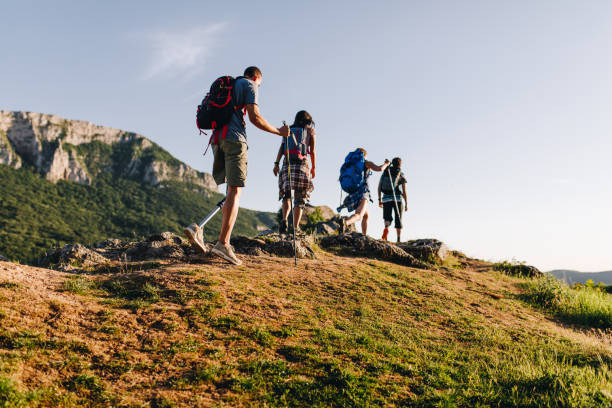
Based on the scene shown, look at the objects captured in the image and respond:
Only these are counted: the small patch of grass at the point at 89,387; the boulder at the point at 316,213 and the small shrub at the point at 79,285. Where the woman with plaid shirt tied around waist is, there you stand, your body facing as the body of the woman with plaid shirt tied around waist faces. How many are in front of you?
1

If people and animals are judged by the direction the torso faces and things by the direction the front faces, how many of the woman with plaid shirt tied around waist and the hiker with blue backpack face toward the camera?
0

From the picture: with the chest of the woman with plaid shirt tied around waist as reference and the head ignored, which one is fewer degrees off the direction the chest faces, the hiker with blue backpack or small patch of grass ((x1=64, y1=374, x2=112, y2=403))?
the hiker with blue backpack

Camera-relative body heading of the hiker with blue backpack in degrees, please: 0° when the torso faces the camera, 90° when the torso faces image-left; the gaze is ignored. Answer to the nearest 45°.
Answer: approximately 225°

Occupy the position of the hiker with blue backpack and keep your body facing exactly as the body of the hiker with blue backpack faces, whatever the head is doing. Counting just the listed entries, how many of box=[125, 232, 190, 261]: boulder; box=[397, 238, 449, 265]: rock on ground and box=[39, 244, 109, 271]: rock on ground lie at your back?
2

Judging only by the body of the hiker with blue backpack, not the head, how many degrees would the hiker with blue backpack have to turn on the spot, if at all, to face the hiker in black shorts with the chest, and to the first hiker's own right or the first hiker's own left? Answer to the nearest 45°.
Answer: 0° — they already face them

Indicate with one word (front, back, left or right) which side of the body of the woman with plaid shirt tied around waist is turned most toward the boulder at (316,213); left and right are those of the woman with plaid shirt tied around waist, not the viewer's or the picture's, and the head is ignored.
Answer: front

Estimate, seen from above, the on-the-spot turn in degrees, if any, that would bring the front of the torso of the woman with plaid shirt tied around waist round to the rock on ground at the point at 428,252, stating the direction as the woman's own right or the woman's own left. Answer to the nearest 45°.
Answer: approximately 45° to the woman's own right

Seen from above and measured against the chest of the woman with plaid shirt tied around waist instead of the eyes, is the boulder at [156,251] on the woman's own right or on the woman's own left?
on the woman's own left

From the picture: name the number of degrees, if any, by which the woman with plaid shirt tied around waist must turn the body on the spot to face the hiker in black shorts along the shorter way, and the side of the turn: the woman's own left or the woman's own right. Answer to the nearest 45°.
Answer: approximately 45° to the woman's own right

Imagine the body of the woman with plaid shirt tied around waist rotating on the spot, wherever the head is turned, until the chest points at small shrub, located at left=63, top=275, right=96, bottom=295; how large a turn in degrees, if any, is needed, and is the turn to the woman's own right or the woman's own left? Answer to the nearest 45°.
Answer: approximately 135° to the woman's own left

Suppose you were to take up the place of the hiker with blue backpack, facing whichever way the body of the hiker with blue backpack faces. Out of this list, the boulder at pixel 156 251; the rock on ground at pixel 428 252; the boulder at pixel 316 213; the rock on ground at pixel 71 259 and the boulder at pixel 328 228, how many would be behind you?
2

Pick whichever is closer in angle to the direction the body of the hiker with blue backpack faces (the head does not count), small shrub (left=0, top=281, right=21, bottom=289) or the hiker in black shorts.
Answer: the hiker in black shorts

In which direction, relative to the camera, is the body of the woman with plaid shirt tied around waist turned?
away from the camera

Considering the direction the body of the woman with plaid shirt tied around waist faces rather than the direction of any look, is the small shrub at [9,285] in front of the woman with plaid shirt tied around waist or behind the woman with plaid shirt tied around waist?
behind

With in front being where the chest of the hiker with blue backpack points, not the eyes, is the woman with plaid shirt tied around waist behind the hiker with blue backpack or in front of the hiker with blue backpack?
behind

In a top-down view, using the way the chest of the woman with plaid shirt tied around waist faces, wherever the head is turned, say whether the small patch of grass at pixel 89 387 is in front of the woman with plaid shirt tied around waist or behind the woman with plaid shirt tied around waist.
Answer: behind
